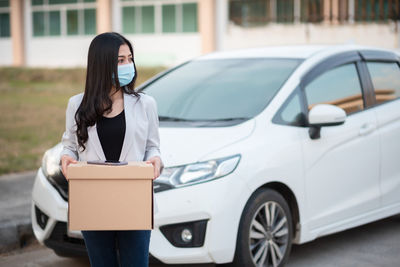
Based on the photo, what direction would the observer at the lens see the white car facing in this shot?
facing the viewer and to the left of the viewer

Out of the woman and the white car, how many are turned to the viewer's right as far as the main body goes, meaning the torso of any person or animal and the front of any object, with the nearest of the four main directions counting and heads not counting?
0

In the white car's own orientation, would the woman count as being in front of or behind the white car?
in front

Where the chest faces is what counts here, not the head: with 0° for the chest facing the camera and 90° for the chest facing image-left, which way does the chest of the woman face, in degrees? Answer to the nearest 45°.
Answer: approximately 0°

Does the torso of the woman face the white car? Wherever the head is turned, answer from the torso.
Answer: no
